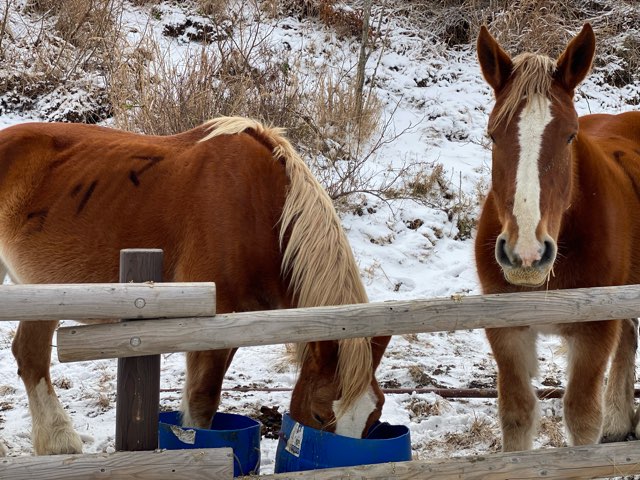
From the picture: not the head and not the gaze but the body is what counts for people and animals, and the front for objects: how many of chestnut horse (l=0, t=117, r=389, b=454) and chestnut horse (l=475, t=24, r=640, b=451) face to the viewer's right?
1

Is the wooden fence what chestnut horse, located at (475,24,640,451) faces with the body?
yes

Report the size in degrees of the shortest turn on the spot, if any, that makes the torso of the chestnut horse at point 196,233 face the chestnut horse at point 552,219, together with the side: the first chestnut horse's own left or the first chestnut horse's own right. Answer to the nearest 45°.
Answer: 0° — it already faces it

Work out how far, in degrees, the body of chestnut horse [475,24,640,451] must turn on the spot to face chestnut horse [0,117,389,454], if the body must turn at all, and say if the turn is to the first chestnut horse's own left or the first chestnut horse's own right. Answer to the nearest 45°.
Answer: approximately 45° to the first chestnut horse's own right

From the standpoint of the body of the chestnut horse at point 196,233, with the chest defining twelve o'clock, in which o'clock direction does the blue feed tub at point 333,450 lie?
The blue feed tub is roughly at 2 o'clock from the chestnut horse.

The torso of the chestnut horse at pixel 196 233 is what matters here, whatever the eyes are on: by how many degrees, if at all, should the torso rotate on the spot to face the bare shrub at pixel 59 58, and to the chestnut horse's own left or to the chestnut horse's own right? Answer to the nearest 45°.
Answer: approximately 90° to the chestnut horse's own left

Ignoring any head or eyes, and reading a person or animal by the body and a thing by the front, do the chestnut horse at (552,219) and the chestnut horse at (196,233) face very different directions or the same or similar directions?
very different directions

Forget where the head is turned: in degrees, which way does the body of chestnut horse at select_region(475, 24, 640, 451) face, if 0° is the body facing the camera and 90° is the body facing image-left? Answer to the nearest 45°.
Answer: approximately 45°

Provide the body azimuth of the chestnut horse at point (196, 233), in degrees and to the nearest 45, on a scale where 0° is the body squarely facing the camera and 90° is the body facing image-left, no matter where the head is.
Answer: approximately 270°
